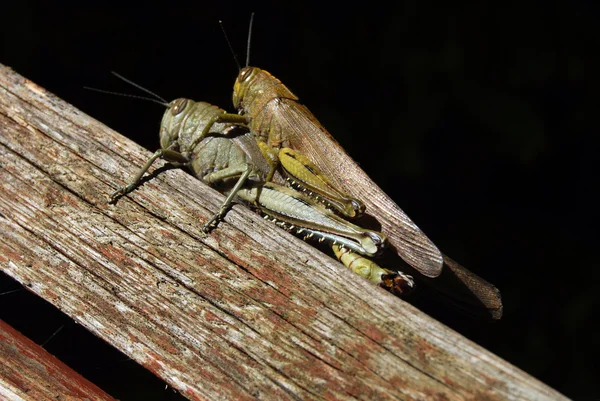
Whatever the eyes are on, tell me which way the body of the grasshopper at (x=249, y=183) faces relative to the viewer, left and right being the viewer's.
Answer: facing to the left of the viewer
